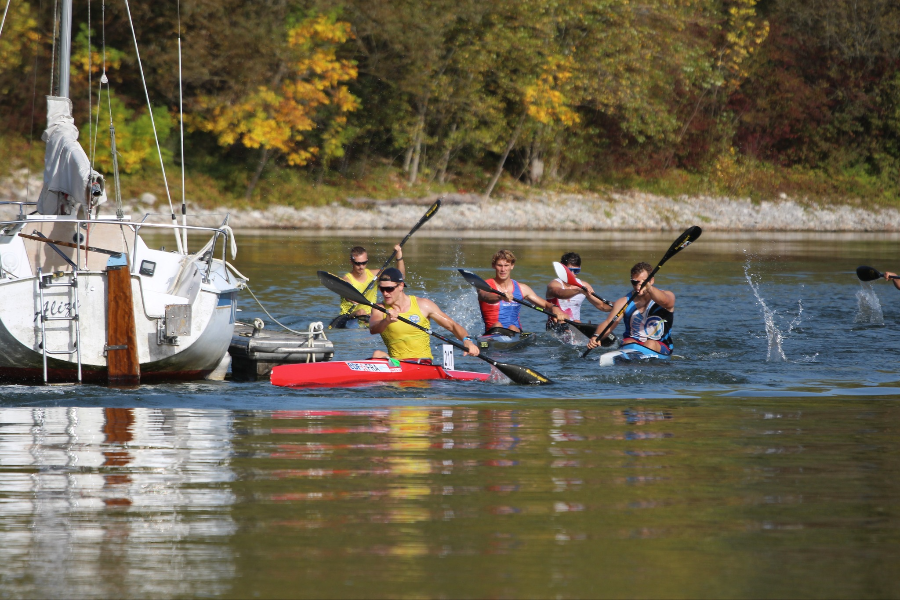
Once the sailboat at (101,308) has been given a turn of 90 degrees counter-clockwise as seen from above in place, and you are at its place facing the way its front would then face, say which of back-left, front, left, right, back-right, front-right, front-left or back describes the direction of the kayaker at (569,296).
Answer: back-right

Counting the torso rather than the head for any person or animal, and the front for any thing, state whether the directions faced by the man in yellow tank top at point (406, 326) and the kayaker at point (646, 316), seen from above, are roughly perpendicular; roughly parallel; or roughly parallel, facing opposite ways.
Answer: roughly parallel

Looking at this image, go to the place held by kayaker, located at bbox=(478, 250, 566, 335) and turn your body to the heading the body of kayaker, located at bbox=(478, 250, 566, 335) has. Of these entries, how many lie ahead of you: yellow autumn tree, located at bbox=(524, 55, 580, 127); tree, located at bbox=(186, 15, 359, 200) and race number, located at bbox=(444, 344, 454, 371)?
1

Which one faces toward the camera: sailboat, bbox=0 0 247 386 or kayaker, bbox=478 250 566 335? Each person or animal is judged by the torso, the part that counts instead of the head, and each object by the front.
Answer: the kayaker

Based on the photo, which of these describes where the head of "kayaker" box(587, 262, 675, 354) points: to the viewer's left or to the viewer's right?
to the viewer's left

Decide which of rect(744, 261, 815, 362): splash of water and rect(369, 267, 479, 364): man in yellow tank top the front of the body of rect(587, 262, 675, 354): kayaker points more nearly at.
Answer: the man in yellow tank top

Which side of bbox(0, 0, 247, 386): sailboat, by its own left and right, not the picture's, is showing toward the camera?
back

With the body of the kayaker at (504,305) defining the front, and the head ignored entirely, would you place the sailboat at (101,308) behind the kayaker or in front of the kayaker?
in front

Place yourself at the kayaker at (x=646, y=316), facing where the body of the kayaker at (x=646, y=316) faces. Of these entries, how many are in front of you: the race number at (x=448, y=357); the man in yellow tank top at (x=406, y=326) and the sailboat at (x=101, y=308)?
3

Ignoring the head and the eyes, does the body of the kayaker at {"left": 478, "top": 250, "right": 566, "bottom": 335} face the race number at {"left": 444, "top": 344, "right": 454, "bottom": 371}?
yes

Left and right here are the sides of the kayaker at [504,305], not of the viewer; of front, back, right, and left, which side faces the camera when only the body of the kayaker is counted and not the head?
front

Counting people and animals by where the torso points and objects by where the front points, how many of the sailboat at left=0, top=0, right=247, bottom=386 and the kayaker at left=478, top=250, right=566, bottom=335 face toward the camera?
1

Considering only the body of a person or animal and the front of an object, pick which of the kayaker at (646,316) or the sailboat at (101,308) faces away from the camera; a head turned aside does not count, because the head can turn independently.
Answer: the sailboat

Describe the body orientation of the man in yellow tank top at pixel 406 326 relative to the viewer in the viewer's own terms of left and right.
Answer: facing the viewer and to the left of the viewer

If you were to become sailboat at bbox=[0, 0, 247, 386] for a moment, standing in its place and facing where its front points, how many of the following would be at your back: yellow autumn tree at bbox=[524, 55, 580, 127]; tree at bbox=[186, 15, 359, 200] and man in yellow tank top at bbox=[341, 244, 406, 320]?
0

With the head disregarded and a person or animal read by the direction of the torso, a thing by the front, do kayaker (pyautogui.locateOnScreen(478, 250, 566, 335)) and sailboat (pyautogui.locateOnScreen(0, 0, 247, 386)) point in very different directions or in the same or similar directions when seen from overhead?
very different directions

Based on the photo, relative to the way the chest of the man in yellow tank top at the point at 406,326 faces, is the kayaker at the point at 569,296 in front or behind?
behind

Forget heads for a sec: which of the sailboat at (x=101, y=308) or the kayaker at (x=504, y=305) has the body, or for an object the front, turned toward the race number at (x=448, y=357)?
the kayaker

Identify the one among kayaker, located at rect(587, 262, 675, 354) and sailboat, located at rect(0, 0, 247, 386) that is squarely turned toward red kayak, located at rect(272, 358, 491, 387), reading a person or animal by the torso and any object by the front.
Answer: the kayaker

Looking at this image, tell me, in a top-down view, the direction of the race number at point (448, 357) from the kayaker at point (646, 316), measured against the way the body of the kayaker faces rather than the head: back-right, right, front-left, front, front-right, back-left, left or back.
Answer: front

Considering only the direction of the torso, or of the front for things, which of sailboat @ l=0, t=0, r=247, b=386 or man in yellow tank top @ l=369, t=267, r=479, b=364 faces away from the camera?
the sailboat
